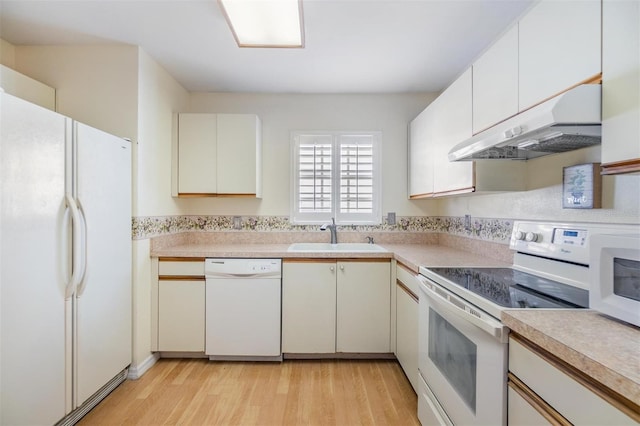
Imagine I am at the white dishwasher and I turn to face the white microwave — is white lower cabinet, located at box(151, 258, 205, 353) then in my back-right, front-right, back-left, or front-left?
back-right

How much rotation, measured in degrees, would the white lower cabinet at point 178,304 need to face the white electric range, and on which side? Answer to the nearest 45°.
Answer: approximately 45° to its left

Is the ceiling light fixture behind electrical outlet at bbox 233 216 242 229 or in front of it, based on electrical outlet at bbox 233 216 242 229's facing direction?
in front

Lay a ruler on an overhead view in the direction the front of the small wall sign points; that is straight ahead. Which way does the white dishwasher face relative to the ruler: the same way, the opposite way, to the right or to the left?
to the left

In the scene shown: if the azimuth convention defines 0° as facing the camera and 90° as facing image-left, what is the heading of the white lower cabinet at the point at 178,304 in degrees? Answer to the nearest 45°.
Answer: approximately 0°

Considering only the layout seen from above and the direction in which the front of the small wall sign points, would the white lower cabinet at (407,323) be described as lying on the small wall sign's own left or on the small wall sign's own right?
on the small wall sign's own right

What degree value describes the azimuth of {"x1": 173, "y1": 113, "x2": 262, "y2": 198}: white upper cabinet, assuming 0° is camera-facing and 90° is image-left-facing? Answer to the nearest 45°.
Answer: approximately 0°

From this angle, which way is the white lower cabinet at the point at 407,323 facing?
to the viewer's left

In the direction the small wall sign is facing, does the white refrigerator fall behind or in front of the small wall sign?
in front

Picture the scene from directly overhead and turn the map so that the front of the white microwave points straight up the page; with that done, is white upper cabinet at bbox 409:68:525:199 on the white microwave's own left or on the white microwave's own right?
on the white microwave's own right

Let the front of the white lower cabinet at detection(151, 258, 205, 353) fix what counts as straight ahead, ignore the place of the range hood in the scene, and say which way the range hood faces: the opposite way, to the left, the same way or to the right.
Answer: to the right

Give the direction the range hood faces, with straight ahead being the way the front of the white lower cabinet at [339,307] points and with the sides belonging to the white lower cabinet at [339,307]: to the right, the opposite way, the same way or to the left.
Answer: to the right

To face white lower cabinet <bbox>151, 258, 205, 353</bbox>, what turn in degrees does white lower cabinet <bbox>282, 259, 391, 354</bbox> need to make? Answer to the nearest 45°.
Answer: approximately 90° to its right

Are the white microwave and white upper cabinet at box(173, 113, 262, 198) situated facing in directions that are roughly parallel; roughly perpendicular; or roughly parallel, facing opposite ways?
roughly perpendicular
